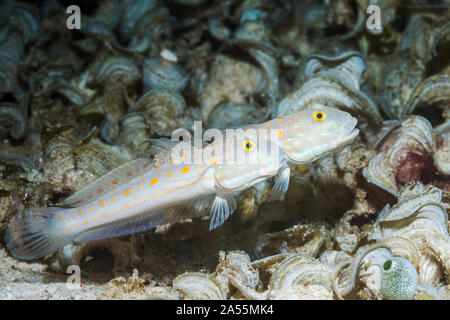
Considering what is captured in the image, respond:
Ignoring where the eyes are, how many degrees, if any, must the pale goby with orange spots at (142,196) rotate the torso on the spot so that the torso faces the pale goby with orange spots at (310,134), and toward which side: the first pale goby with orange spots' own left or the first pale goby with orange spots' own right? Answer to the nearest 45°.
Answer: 0° — it already faces it

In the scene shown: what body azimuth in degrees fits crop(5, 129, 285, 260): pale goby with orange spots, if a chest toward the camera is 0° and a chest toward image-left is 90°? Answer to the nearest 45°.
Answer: approximately 270°

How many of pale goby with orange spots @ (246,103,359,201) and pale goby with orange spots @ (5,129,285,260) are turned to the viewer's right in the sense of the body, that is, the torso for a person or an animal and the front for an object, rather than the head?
2

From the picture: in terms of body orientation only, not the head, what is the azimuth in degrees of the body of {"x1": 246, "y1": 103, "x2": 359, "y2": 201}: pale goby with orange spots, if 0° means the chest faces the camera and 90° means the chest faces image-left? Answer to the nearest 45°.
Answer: approximately 270°

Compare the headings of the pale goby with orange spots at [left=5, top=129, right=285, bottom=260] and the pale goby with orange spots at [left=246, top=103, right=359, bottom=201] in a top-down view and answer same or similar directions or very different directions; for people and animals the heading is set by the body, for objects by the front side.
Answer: same or similar directions

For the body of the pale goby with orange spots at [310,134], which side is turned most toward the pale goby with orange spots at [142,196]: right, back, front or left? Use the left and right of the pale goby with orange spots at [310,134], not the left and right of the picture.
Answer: back
